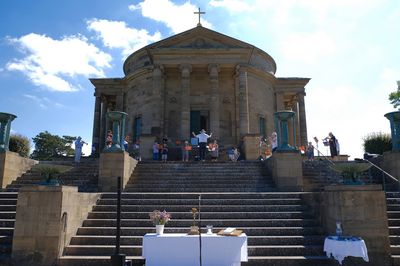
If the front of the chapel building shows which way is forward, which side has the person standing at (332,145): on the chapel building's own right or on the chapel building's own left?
on the chapel building's own left

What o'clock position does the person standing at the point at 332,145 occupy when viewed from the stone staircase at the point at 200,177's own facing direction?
The person standing is roughly at 8 o'clock from the stone staircase.

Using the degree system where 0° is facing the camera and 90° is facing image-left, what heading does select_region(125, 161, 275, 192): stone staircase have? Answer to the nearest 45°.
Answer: approximately 0°

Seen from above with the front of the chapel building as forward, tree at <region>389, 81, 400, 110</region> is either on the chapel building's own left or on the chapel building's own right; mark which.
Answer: on the chapel building's own left

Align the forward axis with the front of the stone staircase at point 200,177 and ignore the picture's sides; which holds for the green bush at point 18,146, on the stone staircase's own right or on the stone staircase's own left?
on the stone staircase's own right

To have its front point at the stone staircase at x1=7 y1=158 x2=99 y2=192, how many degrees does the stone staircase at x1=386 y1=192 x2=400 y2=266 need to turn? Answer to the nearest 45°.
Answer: approximately 90° to its right

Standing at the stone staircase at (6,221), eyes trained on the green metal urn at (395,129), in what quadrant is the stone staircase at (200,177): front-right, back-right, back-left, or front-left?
front-left

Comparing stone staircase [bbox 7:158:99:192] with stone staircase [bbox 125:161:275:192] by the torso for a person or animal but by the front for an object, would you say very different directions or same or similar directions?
same or similar directions

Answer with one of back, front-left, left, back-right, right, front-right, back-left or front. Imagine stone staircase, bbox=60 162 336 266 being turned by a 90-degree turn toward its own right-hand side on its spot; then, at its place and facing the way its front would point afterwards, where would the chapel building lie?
right

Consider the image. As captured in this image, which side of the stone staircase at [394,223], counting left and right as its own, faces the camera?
front

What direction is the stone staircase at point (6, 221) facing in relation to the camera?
toward the camera
